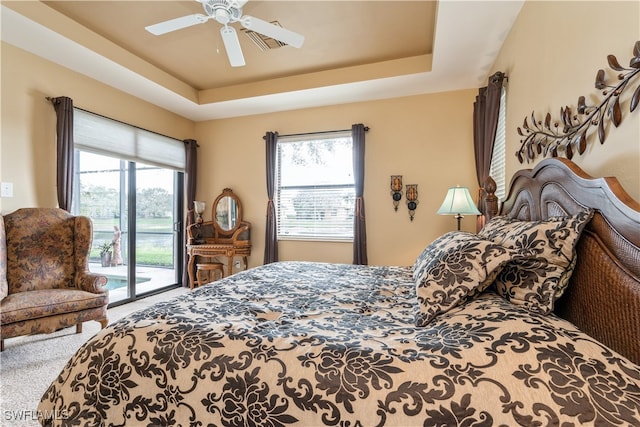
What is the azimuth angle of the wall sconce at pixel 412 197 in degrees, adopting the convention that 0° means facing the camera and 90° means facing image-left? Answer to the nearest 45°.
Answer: approximately 0°

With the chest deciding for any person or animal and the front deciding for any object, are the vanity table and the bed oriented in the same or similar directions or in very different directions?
very different directions

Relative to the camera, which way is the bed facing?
to the viewer's left

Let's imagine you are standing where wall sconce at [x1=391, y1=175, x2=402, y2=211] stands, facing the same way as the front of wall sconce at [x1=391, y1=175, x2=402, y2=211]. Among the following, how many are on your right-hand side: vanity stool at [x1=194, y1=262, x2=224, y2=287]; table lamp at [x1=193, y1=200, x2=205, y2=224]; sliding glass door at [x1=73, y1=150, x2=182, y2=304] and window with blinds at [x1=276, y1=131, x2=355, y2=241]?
4

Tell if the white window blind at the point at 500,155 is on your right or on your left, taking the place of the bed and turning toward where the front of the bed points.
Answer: on your right

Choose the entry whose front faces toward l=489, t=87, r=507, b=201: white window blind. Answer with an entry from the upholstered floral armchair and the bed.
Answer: the upholstered floral armchair

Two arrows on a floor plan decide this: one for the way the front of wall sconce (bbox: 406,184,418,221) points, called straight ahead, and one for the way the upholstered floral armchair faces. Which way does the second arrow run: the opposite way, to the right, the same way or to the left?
to the left

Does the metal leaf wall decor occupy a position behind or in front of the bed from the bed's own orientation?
behind

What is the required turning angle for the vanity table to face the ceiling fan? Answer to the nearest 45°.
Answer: approximately 45° to its right
